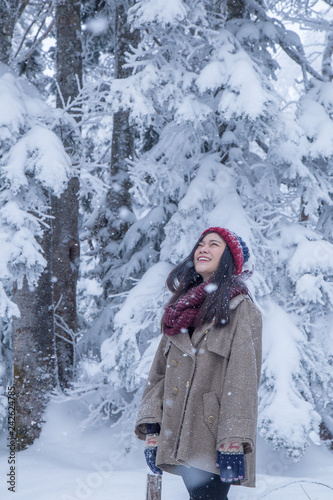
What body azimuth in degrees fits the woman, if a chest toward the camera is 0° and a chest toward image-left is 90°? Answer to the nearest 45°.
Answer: approximately 45°

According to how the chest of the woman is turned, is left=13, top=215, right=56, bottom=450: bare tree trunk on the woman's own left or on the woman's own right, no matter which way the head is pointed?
on the woman's own right

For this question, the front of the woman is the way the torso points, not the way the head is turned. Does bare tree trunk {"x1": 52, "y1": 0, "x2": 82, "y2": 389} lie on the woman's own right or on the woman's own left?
on the woman's own right

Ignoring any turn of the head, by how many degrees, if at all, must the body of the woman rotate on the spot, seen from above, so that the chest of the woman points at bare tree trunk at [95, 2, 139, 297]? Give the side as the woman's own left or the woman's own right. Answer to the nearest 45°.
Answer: approximately 135° to the woman's own right

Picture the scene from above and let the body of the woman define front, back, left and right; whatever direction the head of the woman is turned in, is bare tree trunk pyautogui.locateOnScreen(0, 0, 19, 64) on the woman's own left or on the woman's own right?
on the woman's own right

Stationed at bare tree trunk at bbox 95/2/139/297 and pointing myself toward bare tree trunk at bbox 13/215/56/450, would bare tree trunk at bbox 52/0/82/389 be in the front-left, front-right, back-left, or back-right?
front-right

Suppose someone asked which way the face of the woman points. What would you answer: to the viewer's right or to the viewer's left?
to the viewer's left
